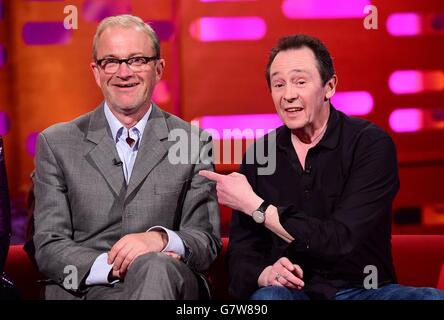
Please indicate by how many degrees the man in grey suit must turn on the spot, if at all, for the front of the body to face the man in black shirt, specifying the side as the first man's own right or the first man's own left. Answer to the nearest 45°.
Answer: approximately 90° to the first man's own left

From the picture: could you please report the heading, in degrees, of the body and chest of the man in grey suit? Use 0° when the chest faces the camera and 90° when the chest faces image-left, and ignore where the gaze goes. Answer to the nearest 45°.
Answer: approximately 0°
